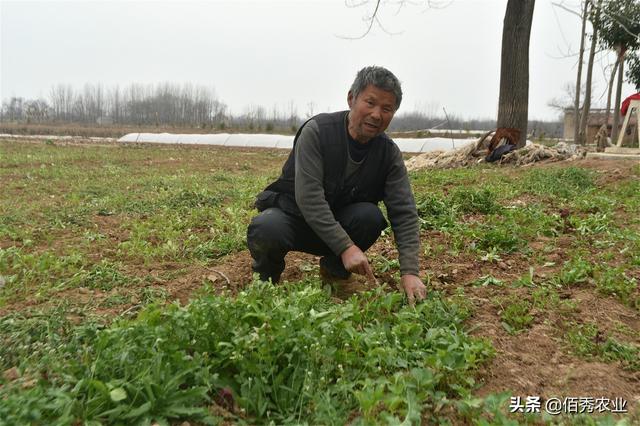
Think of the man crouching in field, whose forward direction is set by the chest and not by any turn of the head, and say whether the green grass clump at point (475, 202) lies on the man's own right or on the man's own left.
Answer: on the man's own left

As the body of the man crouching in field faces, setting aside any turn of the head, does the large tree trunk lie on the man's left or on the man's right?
on the man's left

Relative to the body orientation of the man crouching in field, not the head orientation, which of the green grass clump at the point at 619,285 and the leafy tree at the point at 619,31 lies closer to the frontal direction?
the green grass clump

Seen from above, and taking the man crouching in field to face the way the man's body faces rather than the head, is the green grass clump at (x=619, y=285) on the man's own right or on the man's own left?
on the man's own left

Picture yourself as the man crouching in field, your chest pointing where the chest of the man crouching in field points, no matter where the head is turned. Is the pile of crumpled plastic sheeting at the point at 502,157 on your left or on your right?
on your left

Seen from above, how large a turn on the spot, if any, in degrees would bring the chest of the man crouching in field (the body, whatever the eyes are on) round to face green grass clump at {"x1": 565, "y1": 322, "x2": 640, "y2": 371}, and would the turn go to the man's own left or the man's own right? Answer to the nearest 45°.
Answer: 0° — they already face it

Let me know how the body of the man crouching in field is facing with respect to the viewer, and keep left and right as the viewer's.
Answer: facing the viewer and to the right of the viewer

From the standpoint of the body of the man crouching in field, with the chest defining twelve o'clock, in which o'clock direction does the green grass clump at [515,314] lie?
The green grass clump is roughly at 11 o'clock from the man crouching in field.

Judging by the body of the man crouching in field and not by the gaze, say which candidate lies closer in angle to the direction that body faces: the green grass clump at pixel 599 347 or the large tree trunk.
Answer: the green grass clump

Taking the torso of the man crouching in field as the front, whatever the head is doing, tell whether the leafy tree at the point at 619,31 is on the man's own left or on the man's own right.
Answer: on the man's own left

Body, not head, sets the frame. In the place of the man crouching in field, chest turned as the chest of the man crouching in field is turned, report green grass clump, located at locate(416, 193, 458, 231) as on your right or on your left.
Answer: on your left
